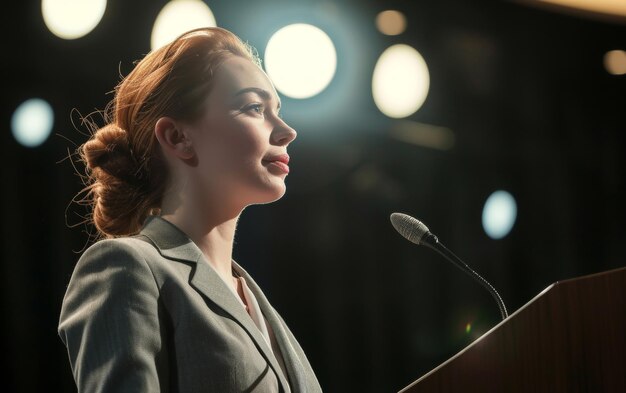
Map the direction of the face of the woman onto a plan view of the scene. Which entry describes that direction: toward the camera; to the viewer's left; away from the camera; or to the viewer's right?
to the viewer's right

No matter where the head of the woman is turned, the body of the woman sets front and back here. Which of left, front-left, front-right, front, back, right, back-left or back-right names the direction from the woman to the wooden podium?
front
